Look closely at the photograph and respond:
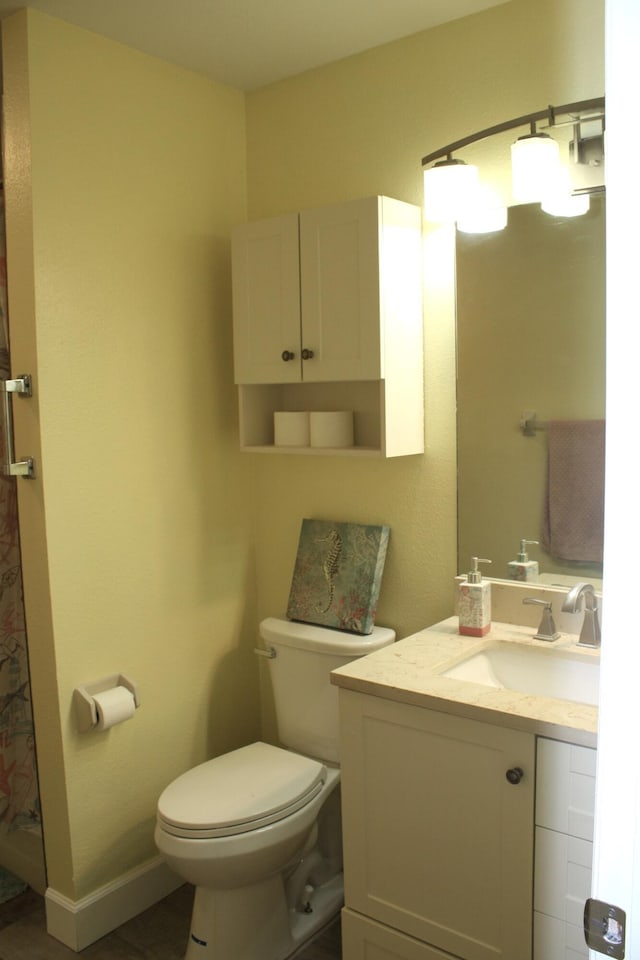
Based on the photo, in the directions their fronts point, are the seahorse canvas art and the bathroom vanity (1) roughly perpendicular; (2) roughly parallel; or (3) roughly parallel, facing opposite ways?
roughly parallel

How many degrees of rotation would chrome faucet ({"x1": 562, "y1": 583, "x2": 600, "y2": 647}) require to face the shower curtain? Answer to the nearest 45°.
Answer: approximately 45° to its right

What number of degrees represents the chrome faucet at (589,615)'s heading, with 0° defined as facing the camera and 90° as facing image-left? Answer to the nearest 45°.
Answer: approximately 45°

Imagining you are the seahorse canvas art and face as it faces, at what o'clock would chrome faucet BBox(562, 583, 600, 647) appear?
The chrome faucet is roughly at 9 o'clock from the seahorse canvas art.

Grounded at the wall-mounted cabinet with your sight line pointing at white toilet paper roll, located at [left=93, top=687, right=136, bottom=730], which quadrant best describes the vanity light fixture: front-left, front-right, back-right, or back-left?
back-left

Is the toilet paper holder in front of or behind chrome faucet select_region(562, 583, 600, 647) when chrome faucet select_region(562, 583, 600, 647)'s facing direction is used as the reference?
in front

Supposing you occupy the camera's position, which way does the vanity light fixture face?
facing the viewer and to the left of the viewer

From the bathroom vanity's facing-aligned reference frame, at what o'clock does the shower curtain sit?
The shower curtain is roughly at 2 o'clock from the bathroom vanity.

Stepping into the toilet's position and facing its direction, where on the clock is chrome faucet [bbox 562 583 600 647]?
The chrome faucet is roughly at 8 o'clock from the toilet.
